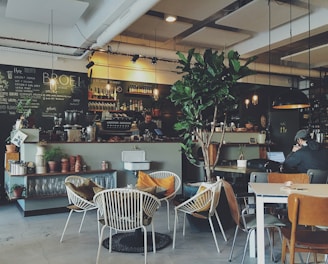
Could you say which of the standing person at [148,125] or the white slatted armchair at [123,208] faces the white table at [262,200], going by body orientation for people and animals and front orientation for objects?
the standing person

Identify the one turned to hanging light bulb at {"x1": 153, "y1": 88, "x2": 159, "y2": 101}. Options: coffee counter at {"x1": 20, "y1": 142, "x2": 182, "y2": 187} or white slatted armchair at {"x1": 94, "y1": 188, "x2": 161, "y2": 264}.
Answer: the white slatted armchair

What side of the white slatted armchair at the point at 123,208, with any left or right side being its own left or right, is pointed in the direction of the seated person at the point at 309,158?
right

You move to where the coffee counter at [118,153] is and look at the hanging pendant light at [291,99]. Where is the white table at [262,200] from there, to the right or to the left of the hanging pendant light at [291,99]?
right

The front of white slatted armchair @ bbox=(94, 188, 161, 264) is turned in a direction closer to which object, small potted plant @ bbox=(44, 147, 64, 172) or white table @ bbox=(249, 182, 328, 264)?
the small potted plant

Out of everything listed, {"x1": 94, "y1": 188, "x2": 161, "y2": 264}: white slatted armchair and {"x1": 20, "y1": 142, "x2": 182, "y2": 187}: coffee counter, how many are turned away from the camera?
1

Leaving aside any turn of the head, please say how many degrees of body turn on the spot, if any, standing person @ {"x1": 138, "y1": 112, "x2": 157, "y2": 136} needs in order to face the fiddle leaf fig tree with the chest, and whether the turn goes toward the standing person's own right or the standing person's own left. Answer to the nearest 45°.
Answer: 0° — they already face it

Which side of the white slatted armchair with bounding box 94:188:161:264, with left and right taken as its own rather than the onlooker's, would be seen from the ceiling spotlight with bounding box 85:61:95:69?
front

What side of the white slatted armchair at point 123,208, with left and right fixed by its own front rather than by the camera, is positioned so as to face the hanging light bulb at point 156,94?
front

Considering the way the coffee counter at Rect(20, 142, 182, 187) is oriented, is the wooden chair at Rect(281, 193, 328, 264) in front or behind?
in front

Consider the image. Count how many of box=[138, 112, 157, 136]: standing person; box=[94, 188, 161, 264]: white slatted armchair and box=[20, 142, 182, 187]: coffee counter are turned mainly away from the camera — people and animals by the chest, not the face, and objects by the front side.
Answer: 1

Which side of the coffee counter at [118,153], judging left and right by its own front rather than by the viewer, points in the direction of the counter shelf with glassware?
right

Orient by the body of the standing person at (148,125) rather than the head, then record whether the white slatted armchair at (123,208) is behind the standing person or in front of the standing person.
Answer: in front

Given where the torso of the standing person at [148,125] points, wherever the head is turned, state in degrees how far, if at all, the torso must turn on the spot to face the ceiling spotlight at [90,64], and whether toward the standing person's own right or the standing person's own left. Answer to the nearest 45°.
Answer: approximately 45° to the standing person's own right

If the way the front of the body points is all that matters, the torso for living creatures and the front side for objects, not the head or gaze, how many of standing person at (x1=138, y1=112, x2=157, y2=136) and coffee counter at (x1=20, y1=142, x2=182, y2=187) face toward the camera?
2

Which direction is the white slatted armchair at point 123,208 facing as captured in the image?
away from the camera
